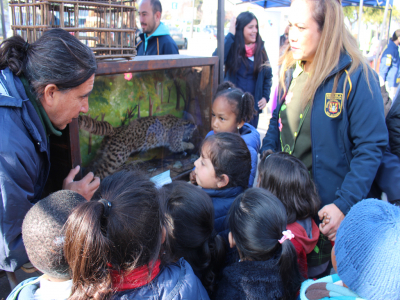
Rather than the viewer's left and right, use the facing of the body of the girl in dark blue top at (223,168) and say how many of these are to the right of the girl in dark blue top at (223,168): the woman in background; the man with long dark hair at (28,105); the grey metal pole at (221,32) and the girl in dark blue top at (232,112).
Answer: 3

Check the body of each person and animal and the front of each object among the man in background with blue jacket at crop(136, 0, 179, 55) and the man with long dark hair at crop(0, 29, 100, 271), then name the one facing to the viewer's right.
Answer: the man with long dark hair

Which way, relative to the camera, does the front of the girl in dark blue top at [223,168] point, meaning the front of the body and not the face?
to the viewer's left

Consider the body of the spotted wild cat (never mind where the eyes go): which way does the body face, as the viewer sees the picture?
to the viewer's right

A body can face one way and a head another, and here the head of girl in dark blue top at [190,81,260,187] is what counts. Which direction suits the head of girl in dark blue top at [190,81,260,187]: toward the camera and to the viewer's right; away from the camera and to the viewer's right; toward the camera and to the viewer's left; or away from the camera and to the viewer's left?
toward the camera and to the viewer's left

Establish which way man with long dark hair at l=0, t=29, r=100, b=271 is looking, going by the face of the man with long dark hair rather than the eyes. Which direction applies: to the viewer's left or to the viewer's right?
to the viewer's right

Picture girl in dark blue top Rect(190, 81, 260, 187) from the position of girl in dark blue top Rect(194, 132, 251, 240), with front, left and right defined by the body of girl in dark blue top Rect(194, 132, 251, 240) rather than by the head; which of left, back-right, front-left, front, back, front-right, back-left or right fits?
right

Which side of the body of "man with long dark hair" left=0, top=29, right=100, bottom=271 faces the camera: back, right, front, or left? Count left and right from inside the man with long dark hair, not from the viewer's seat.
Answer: right
